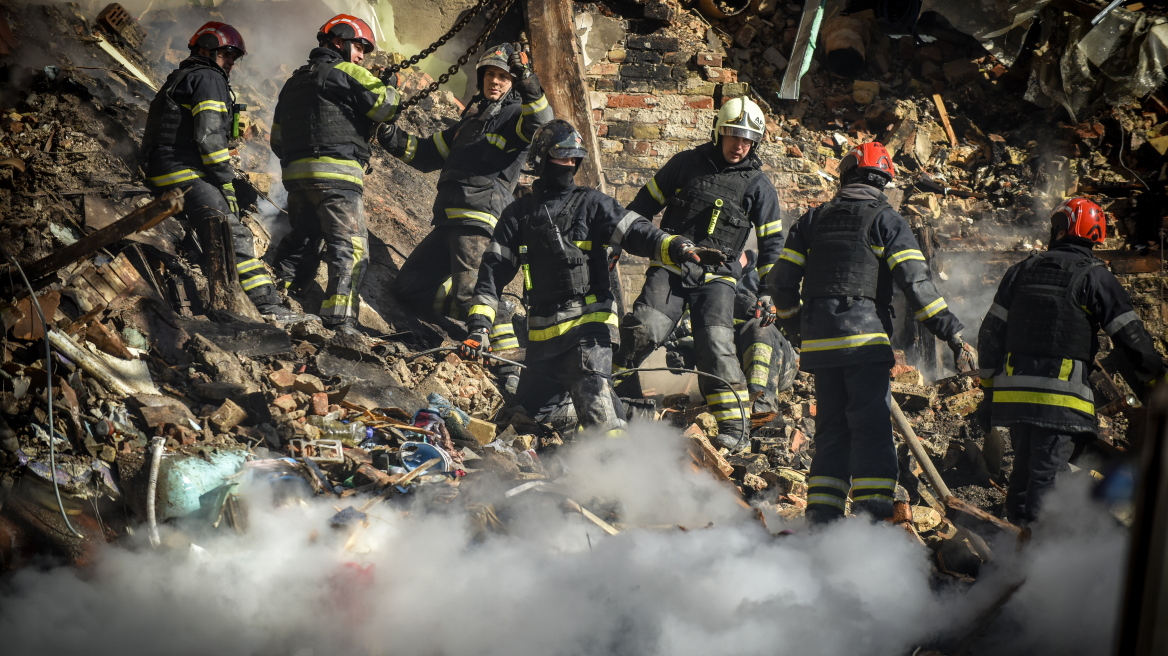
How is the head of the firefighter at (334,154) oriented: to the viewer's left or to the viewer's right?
to the viewer's right

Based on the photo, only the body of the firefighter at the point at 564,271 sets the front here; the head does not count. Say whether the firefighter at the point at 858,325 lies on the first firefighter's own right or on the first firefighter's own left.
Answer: on the first firefighter's own left

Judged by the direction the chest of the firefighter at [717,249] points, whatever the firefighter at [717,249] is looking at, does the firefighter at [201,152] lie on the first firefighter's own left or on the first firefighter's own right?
on the first firefighter's own right

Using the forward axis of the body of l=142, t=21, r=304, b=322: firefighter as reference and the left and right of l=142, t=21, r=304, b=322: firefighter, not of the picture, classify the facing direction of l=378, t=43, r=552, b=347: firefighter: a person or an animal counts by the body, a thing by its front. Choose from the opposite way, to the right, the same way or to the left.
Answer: to the right

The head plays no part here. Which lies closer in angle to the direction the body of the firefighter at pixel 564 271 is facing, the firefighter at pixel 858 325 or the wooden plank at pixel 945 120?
the firefighter

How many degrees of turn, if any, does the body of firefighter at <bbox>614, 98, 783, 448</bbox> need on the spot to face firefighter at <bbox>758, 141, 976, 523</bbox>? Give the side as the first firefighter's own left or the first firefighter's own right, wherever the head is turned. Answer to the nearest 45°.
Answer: approximately 45° to the first firefighter's own left

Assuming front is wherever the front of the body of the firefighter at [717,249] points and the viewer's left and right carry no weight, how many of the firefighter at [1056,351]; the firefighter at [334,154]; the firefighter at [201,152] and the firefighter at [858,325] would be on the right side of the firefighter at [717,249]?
2

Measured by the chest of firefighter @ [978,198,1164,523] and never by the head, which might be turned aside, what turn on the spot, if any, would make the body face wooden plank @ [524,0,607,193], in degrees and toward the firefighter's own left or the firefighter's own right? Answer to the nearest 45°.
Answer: approximately 45° to the firefighter's own left

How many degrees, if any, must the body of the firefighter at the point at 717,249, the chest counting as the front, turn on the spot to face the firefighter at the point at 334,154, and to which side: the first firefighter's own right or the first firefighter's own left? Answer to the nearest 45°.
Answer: approximately 90° to the first firefighter's own right

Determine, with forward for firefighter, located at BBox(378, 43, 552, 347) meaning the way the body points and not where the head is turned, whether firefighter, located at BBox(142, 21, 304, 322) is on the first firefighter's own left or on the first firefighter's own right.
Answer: on the first firefighter's own right
